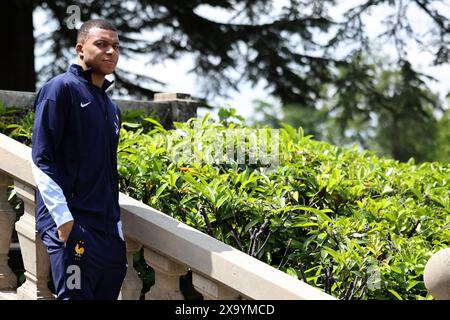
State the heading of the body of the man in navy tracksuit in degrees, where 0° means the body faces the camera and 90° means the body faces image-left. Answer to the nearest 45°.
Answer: approximately 315°

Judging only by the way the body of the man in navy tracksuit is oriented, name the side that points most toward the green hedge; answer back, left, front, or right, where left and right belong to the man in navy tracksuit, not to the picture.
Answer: left

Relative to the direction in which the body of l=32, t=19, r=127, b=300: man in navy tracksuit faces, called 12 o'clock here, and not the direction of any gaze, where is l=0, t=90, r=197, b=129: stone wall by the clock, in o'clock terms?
The stone wall is roughly at 8 o'clock from the man in navy tracksuit.

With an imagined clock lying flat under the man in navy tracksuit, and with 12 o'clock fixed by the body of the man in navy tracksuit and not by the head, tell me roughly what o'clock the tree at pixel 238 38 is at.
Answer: The tree is roughly at 8 o'clock from the man in navy tracksuit.
